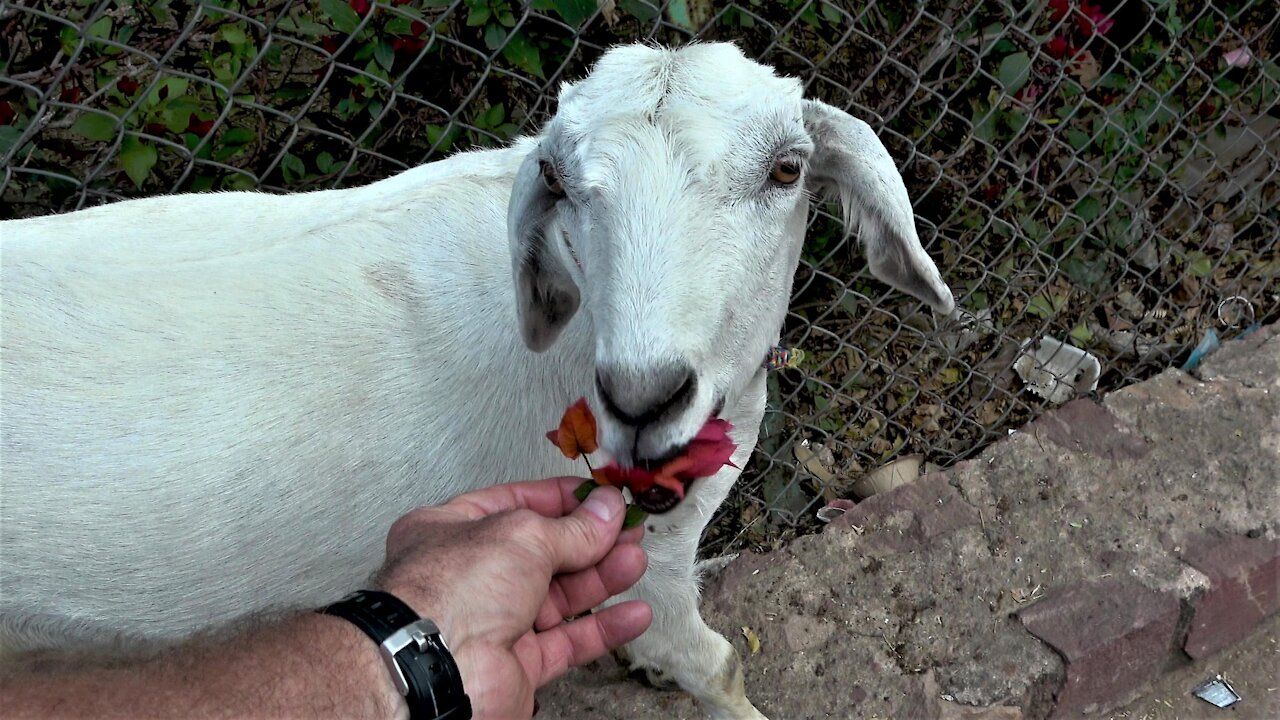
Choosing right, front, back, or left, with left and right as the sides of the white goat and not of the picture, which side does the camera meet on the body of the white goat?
right

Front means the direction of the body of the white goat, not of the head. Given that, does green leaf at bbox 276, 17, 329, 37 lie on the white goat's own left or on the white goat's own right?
on the white goat's own left

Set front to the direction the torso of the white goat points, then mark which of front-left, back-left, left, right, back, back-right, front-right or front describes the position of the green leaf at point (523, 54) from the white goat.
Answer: left

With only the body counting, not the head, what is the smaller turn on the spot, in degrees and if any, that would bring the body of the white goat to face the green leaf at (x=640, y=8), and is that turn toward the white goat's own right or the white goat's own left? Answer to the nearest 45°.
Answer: approximately 90° to the white goat's own left

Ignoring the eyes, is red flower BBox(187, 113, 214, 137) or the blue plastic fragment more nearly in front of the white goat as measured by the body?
the blue plastic fragment

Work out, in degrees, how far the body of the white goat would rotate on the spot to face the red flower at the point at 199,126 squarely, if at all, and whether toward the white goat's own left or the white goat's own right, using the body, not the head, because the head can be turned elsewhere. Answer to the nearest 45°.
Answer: approximately 135° to the white goat's own left

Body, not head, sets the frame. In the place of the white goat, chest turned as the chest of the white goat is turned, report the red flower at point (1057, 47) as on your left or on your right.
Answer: on your left

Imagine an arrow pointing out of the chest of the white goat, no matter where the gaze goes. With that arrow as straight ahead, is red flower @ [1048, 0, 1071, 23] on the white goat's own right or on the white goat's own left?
on the white goat's own left

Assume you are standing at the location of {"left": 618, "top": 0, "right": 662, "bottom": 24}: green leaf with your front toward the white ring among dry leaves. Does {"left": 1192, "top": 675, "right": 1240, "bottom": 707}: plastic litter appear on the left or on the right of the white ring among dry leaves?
right
